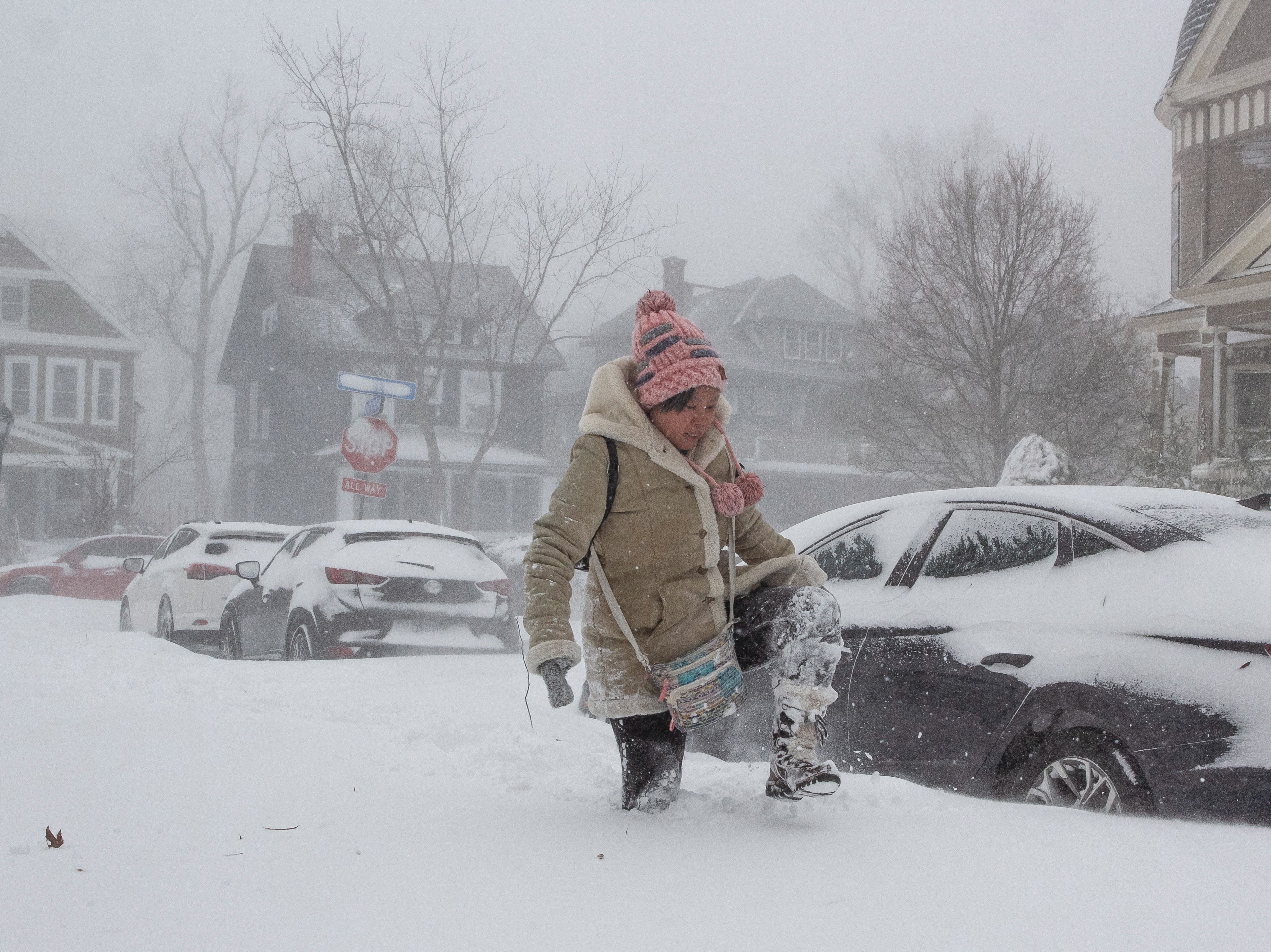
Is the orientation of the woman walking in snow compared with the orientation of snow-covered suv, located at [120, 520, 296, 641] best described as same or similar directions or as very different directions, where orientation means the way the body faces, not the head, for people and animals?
very different directions

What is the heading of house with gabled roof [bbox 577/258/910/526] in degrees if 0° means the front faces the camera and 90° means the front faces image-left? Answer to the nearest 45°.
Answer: approximately 0°

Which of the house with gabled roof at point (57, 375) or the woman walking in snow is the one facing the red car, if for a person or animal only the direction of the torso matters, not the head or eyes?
the house with gabled roof

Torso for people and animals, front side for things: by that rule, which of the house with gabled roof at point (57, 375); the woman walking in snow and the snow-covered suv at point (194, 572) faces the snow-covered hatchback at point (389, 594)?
the house with gabled roof

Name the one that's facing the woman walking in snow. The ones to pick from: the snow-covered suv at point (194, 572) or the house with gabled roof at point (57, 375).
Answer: the house with gabled roof

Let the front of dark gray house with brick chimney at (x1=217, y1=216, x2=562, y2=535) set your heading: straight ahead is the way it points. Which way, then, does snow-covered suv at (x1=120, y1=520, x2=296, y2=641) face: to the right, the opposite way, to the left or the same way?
the opposite way

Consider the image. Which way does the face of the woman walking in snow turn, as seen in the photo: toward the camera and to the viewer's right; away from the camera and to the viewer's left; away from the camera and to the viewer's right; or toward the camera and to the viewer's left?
toward the camera and to the viewer's right
